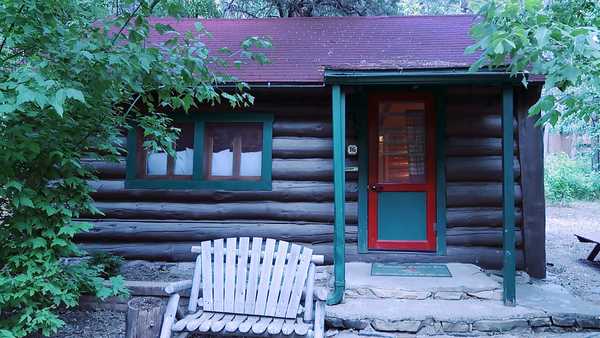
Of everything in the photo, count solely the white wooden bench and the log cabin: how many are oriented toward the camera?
2

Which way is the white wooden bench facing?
toward the camera

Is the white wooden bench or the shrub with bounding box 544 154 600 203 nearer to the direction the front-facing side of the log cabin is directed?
the white wooden bench

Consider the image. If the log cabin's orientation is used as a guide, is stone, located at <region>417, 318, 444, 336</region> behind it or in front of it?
in front

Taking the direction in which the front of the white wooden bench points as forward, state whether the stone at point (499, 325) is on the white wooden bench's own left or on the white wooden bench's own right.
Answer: on the white wooden bench's own left

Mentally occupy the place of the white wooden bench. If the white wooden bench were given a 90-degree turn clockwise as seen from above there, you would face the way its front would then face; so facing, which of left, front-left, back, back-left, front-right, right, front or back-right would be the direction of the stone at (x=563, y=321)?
back

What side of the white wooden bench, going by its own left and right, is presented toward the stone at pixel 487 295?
left

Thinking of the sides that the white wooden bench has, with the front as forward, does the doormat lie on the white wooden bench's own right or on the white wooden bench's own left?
on the white wooden bench's own left

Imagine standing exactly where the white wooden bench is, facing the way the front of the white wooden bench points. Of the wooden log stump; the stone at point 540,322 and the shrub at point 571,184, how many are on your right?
1

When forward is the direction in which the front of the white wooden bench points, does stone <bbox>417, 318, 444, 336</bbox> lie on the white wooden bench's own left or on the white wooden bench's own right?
on the white wooden bench's own left

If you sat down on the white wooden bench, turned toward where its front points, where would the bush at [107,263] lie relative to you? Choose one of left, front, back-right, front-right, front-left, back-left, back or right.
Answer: back-right

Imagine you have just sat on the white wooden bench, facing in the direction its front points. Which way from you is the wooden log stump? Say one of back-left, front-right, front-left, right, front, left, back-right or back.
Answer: right

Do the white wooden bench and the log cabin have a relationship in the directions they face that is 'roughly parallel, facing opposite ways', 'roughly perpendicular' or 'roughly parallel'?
roughly parallel

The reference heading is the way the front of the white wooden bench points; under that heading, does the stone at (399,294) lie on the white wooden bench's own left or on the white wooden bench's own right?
on the white wooden bench's own left
